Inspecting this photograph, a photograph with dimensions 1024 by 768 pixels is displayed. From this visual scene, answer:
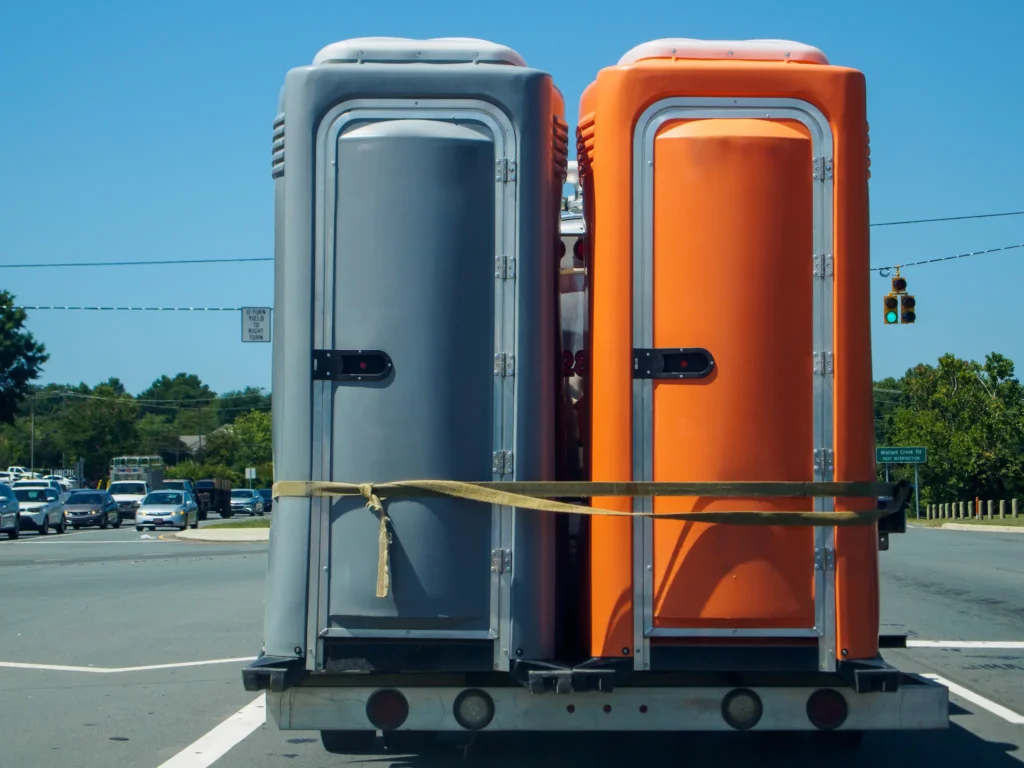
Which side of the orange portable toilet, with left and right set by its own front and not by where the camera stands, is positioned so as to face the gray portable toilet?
right

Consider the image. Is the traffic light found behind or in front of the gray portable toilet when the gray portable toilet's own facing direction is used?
behind

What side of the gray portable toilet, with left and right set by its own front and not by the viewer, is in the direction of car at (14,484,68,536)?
back

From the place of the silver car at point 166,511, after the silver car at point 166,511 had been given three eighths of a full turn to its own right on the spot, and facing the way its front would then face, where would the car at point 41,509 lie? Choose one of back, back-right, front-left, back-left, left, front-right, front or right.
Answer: front-left

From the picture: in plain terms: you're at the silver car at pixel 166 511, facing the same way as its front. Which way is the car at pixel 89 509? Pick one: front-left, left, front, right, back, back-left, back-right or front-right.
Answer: back-right

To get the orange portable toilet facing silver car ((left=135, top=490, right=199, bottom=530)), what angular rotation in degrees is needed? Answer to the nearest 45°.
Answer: approximately 135° to its right

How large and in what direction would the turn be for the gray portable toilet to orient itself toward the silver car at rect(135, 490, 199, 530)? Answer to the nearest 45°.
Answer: approximately 180°
